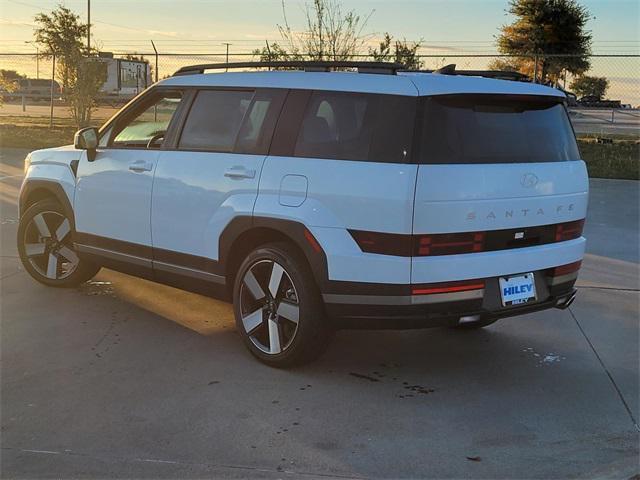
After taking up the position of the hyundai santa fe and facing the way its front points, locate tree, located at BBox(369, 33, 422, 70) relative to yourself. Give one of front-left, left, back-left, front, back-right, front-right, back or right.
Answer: front-right

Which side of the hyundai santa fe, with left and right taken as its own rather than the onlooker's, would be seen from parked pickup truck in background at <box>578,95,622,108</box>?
right

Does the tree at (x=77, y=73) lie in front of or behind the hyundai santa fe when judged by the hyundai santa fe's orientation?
in front

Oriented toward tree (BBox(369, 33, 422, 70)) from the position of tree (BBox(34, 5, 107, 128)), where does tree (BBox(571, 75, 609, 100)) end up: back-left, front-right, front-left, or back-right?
front-left

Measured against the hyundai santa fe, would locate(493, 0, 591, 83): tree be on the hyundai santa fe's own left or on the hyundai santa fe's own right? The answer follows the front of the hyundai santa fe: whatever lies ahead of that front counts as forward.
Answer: on the hyundai santa fe's own right

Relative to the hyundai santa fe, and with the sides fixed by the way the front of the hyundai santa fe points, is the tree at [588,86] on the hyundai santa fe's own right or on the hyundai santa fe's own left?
on the hyundai santa fe's own right

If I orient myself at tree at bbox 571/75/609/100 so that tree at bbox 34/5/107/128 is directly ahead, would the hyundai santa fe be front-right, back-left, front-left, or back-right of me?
front-left

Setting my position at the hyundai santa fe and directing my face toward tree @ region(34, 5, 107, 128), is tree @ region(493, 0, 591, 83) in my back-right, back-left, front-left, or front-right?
front-right

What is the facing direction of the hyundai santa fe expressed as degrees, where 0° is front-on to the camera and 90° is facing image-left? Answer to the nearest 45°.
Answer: approximately 135°
